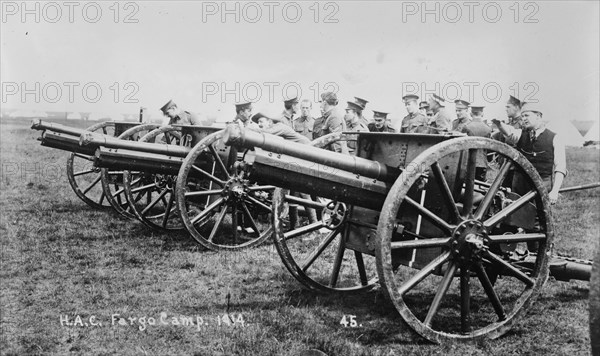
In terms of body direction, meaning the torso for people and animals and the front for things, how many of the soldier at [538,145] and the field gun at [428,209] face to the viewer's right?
0

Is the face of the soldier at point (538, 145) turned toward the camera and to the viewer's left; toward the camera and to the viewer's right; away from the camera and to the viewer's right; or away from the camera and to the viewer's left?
toward the camera and to the viewer's left

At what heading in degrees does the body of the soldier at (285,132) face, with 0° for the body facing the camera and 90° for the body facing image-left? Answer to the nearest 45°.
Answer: approximately 45°

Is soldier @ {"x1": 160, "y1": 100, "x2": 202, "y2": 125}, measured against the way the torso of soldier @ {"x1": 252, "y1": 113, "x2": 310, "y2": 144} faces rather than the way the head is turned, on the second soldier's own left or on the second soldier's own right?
on the second soldier's own right
